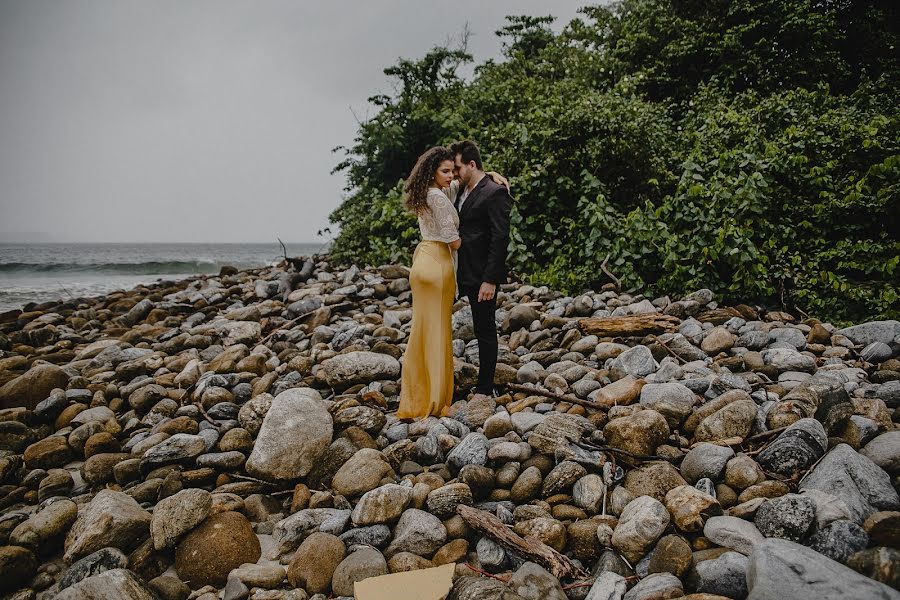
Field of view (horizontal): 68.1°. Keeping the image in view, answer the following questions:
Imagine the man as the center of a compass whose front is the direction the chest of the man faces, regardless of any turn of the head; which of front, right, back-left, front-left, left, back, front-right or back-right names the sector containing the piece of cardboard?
left

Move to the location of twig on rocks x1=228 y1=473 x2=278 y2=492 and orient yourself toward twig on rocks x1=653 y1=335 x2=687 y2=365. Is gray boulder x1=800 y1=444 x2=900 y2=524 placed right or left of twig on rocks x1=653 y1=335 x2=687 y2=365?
right

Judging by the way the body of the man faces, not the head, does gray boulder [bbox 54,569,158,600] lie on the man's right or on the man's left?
on the man's left

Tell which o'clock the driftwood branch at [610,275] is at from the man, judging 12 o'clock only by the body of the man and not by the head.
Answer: The driftwood branch is roughly at 4 o'clock from the man.

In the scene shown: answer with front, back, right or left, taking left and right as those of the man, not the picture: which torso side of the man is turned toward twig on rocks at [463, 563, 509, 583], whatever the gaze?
left

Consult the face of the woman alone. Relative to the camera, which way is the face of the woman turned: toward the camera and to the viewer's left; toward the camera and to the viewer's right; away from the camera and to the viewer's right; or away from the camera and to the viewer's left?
toward the camera and to the viewer's right

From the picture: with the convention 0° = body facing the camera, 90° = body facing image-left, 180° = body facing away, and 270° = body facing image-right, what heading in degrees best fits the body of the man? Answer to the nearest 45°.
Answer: approximately 90°

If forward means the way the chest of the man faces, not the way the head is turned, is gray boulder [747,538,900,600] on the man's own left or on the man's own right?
on the man's own left

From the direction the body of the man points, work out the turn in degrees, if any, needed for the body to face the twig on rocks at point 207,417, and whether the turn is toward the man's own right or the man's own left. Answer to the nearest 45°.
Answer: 0° — they already face it

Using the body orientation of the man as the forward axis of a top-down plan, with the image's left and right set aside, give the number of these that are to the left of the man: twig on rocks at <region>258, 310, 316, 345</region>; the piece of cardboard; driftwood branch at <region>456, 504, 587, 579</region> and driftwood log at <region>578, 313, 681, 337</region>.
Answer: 2

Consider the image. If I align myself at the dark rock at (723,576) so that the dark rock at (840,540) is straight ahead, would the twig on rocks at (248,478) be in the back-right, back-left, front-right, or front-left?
back-left

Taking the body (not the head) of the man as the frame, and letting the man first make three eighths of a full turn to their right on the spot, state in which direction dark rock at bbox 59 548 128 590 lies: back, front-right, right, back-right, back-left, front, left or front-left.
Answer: back
